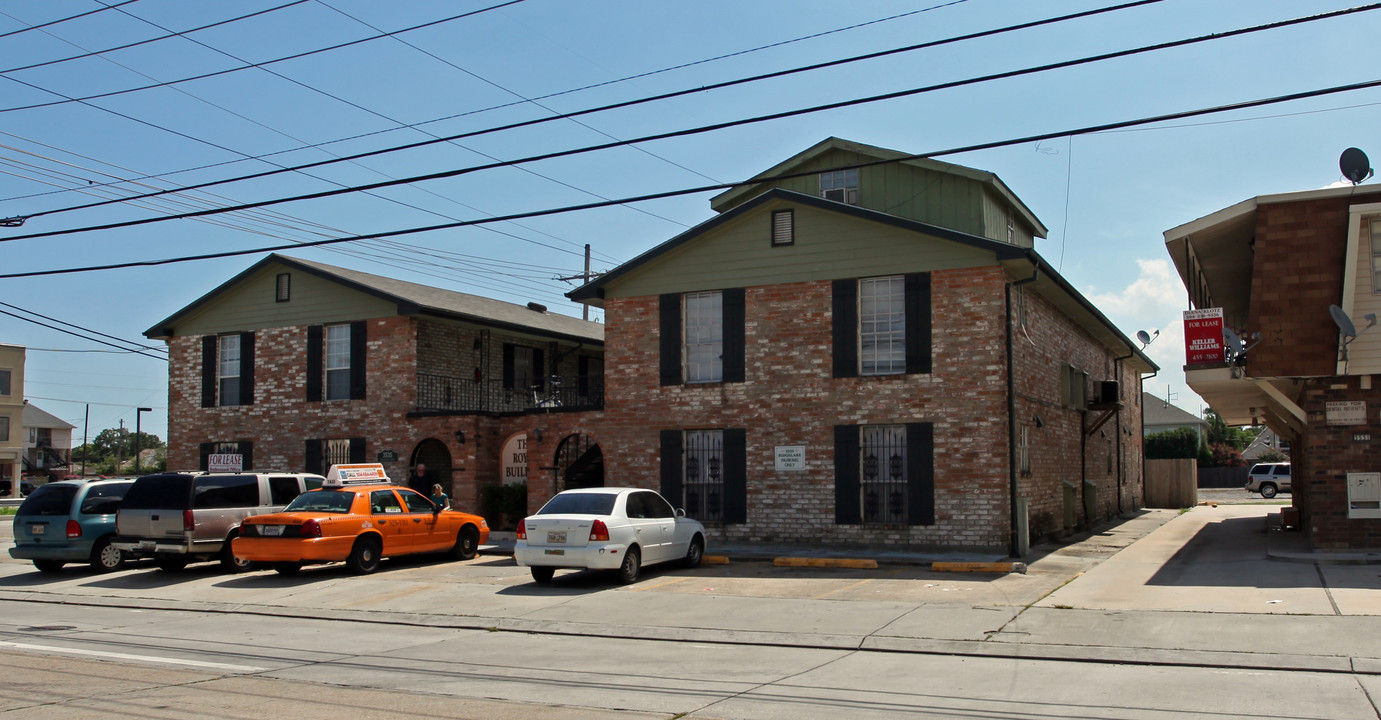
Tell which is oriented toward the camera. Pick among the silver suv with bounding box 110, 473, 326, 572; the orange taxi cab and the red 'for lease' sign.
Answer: the red 'for lease' sign

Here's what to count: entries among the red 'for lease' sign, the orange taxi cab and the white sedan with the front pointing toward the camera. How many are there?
1

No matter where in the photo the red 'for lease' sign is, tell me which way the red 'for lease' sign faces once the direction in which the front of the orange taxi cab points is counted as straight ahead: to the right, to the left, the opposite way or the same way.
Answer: the opposite way

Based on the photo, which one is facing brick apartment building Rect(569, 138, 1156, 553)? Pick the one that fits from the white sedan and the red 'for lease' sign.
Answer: the white sedan

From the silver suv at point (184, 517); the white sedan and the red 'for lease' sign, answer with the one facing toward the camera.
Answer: the red 'for lease' sign

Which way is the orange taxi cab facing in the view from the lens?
facing away from the viewer and to the right of the viewer

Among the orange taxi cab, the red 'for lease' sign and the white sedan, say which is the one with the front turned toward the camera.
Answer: the red 'for lease' sign

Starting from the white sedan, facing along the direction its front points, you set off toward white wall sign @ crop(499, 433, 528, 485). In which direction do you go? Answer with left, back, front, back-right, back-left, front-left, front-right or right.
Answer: front-left

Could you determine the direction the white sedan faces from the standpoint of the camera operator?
facing away from the viewer and to the right of the viewer

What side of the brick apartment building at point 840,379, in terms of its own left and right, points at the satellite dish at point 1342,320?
left

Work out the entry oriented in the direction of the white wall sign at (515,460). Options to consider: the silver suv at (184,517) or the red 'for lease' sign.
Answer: the silver suv

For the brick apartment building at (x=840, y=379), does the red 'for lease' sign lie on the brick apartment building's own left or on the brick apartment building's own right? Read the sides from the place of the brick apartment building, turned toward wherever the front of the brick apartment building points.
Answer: on the brick apartment building's own left

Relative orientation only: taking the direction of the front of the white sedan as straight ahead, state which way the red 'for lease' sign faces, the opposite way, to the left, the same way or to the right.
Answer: the opposite way

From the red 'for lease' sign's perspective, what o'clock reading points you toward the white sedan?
The white sedan is roughly at 2 o'clock from the red 'for lease' sign.

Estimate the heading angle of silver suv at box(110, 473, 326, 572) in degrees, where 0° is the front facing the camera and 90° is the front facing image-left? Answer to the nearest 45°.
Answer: approximately 225°

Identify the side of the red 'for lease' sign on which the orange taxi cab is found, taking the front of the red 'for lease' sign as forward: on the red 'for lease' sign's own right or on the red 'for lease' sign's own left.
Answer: on the red 'for lease' sign's own right

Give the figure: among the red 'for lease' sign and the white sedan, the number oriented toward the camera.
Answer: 1
